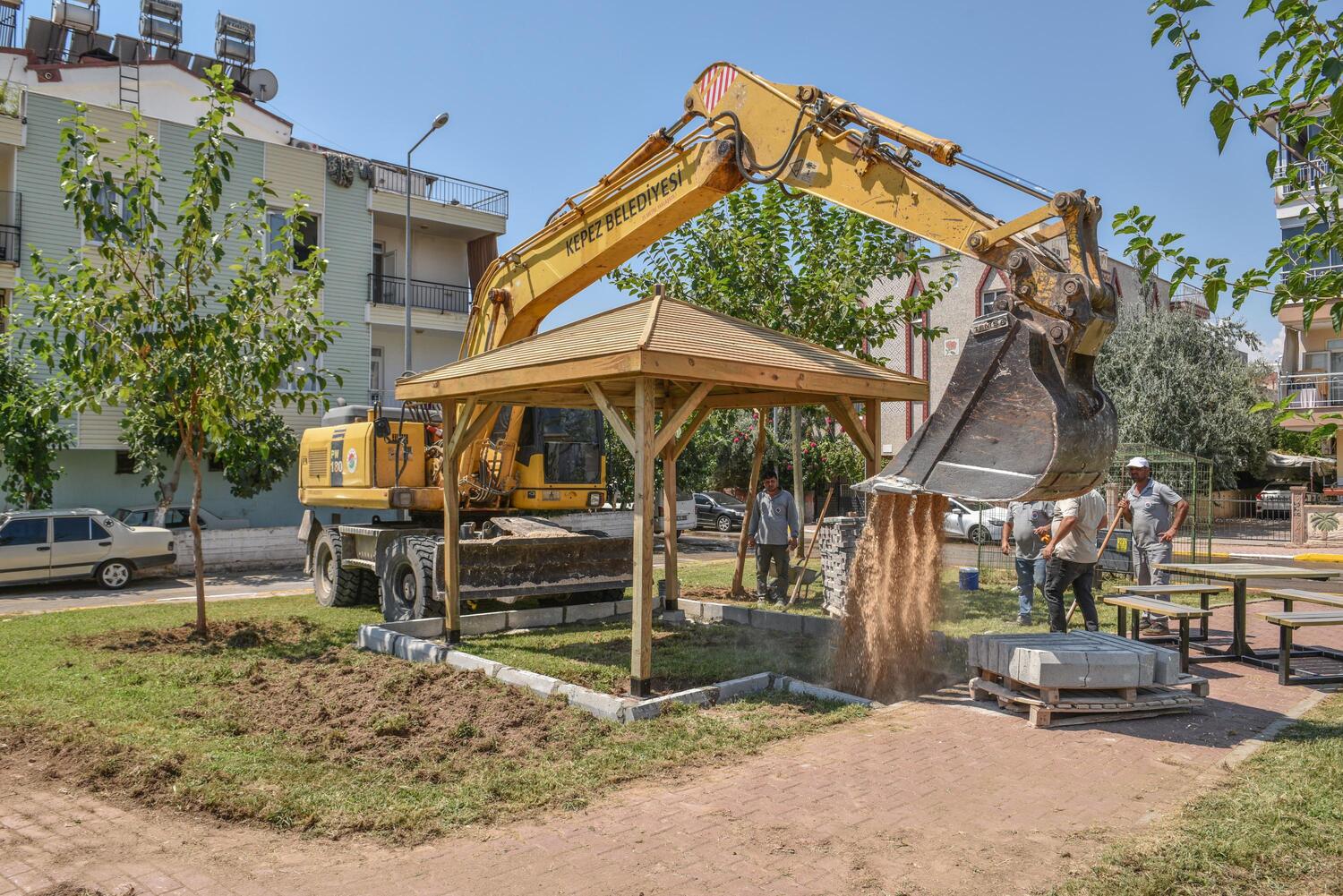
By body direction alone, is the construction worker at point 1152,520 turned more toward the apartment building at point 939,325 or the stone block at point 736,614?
the stone block

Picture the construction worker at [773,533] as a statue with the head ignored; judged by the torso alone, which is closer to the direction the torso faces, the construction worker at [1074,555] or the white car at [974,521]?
the construction worker

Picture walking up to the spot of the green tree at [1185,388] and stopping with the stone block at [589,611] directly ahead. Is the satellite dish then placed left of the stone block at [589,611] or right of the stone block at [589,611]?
right

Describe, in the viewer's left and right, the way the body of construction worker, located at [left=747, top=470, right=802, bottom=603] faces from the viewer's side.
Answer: facing the viewer

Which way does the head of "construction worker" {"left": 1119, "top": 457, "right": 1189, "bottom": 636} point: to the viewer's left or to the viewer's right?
to the viewer's left

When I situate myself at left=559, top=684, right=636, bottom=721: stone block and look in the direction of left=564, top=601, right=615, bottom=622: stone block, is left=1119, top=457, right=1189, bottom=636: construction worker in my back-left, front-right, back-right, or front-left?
front-right

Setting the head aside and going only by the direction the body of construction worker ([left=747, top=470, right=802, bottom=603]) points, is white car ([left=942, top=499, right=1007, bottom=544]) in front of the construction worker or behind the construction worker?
behind

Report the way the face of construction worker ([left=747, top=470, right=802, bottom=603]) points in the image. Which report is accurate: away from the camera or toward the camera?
toward the camera

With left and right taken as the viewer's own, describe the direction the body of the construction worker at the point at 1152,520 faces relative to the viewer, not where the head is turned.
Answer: facing the viewer and to the left of the viewer

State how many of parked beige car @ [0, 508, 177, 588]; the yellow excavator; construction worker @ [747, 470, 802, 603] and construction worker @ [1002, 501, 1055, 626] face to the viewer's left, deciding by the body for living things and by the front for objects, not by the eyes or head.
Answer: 1
